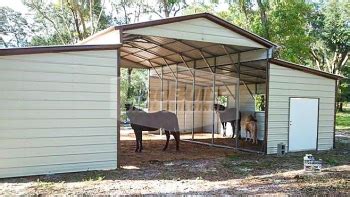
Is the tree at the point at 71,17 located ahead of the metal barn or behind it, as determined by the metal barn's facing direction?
behind

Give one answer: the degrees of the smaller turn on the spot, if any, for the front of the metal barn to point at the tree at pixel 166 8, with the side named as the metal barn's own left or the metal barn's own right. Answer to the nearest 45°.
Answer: approximately 135° to the metal barn's own left

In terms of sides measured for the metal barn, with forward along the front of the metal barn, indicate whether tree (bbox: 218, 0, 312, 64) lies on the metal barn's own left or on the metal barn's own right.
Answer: on the metal barn's own left

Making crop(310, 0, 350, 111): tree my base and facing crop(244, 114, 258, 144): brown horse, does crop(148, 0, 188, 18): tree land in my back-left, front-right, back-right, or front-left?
front-right

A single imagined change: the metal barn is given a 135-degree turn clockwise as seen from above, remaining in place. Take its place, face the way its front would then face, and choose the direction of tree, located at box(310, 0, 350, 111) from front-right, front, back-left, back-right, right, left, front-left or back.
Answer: back-right

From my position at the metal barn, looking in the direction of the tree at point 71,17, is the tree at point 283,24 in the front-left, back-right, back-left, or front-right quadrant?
front-right
